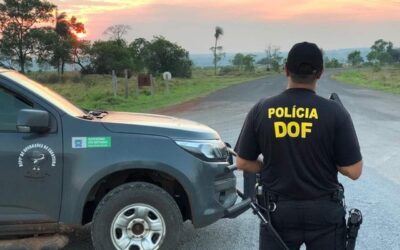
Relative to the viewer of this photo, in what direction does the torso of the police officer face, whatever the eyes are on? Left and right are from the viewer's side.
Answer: facing away from the viewer

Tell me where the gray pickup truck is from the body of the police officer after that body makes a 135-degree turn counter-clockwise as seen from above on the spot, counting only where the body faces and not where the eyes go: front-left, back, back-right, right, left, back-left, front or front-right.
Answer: right

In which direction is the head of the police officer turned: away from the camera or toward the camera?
away from the camera

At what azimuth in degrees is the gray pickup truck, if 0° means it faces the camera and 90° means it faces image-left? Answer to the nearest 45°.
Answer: approximately 270°
